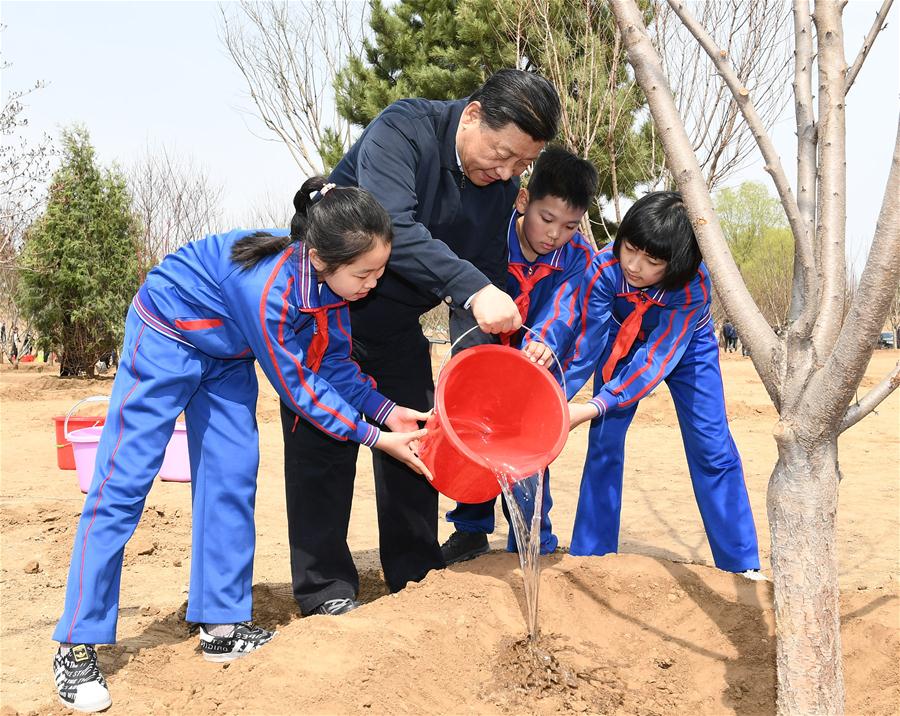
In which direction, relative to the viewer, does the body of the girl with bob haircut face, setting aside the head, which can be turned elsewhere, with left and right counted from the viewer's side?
facing the viewer and to the left of the viewer

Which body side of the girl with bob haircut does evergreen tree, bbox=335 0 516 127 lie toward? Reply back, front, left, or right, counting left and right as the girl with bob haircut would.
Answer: right

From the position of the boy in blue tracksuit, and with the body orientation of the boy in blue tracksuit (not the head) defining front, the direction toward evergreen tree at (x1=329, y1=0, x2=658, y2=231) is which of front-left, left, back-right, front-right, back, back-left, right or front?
back

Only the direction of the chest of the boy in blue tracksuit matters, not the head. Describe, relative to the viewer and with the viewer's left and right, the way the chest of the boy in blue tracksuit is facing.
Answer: facing the viewer

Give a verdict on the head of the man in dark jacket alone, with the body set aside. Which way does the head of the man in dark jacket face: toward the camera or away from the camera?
toward the camera

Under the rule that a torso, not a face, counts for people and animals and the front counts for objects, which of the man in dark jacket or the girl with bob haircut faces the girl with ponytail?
the girl with bob haircut

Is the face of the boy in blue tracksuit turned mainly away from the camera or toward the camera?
toward the camera

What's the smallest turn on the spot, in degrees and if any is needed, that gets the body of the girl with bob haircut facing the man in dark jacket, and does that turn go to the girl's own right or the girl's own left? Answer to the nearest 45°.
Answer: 0° — they already face them

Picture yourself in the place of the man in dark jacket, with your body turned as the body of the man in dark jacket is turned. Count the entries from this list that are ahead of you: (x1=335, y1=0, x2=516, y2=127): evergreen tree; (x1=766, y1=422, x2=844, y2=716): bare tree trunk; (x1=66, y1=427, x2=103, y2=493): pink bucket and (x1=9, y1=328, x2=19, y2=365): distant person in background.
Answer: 1

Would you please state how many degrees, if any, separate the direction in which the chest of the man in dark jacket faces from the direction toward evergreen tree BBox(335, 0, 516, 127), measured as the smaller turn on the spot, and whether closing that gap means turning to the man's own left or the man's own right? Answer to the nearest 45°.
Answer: approximately 135° to the man's own left

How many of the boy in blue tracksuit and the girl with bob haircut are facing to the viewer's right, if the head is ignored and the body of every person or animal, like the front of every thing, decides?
0

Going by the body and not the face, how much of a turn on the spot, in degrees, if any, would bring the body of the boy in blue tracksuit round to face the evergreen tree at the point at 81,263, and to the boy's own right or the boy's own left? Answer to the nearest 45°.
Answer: approximately 135° to the boy's own right

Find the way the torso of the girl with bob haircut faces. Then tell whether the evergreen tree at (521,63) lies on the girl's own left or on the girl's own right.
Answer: on the girl's own right

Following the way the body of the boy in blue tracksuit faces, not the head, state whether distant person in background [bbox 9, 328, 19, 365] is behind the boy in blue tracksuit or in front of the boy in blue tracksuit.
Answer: behind

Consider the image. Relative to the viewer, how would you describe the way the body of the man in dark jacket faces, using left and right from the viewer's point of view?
facing the viewer and to the right of the viewer

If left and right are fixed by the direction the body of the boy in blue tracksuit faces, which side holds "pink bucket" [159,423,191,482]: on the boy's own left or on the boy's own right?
on the boy's own right

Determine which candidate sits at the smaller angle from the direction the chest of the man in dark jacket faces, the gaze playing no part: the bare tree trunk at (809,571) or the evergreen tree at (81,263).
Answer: the bare tree trunk
